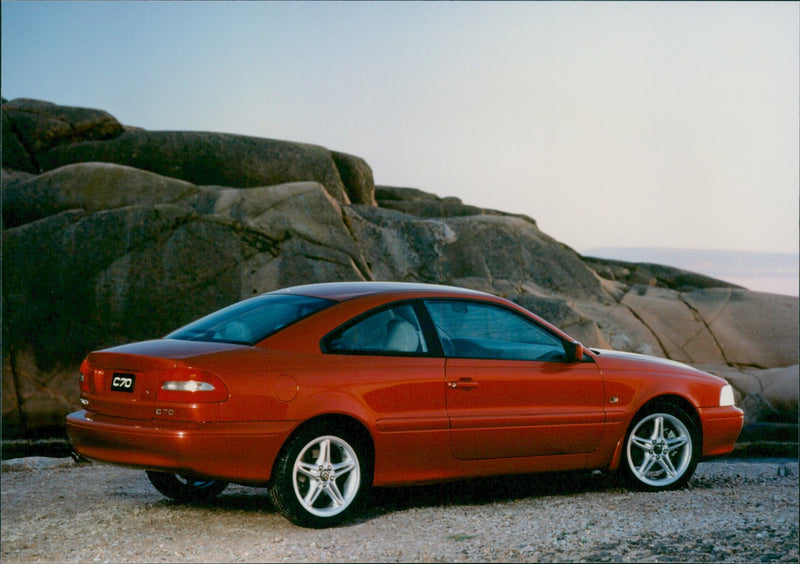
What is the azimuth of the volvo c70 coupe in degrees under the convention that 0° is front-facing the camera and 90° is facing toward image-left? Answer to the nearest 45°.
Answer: approximately 225°

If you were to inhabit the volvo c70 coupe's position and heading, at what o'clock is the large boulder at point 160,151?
The large boulder is roughly at 10 o'clock from the volvo c70 coupe.

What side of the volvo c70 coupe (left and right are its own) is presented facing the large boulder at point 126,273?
left

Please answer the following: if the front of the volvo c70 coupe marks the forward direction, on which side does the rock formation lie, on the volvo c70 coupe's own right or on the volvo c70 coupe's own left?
on the volvo c70 coupe's own left

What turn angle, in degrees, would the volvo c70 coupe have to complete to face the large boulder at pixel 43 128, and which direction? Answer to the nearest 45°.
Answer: approximately 90° to its left
